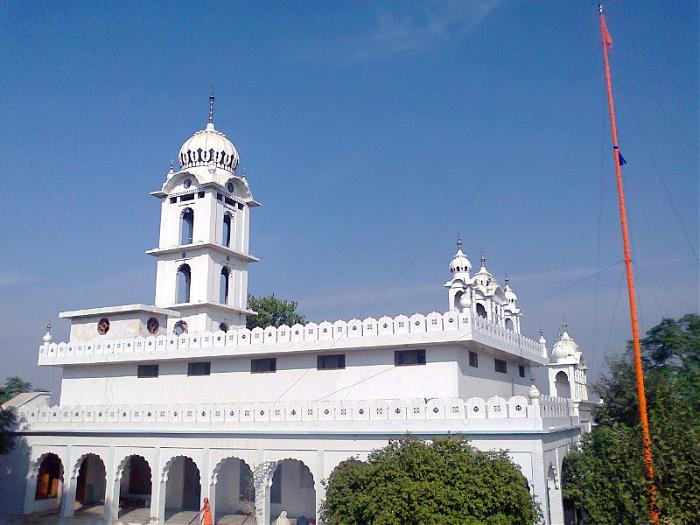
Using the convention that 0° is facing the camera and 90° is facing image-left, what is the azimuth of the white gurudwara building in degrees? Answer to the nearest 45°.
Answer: approximately 315°

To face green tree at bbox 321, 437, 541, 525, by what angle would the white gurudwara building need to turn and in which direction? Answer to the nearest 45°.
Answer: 0° — it already faces it
